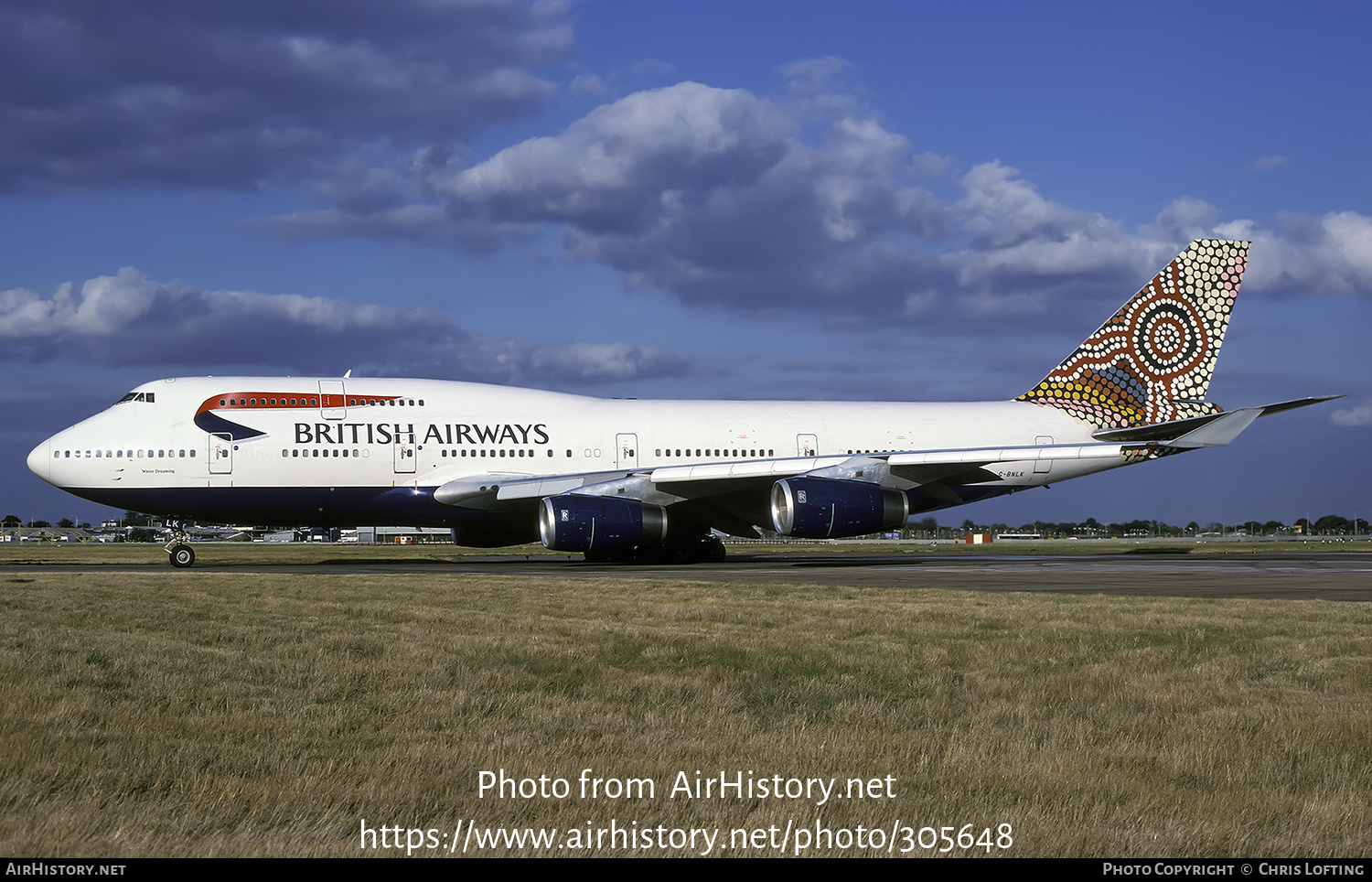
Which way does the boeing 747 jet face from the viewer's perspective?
to the viewer's left
